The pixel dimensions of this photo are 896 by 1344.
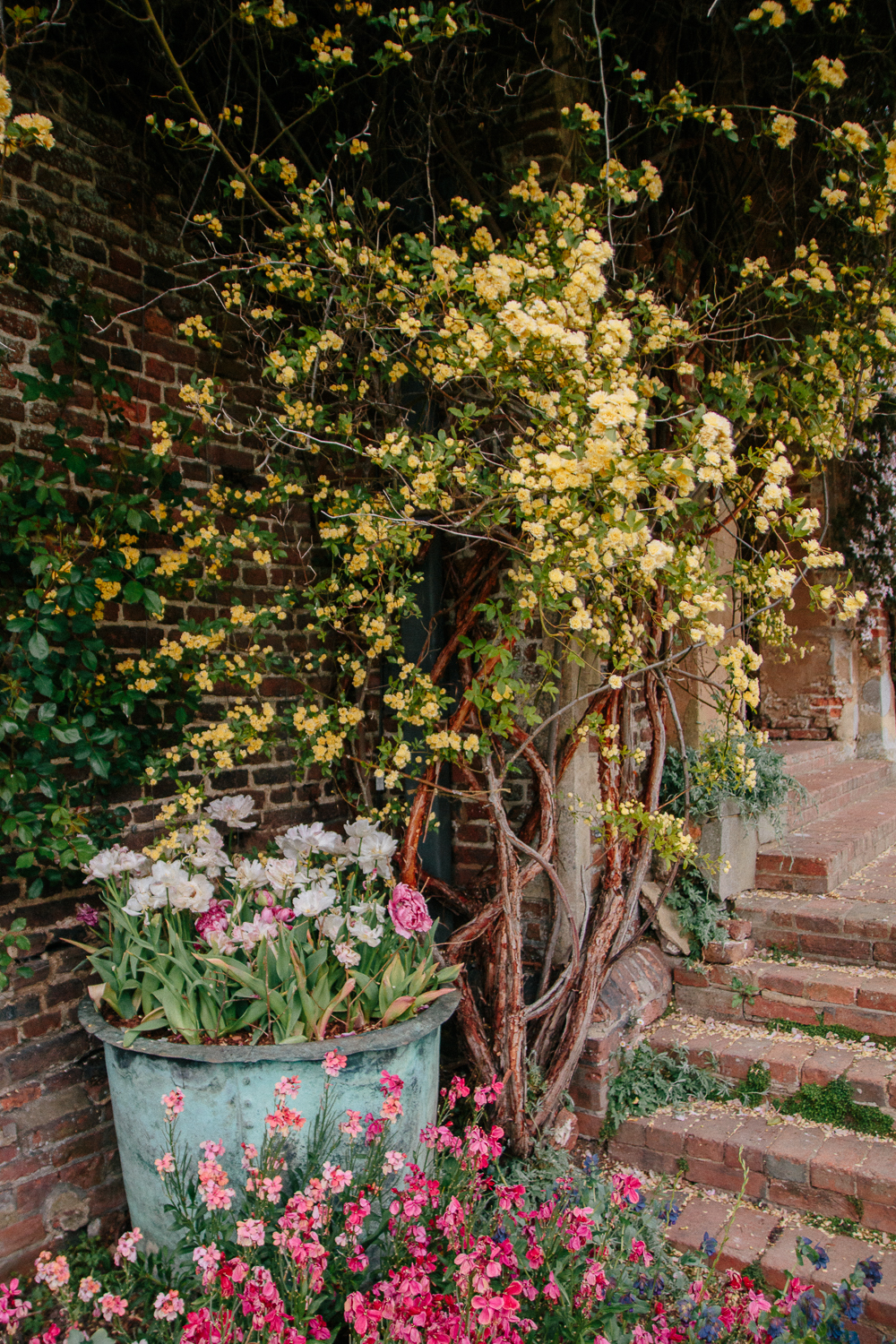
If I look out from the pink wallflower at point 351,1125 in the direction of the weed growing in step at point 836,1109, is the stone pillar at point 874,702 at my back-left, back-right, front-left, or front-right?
front-left

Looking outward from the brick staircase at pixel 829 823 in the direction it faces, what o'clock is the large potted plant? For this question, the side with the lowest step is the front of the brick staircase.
The large potted plant is roughly at 2 o'clock from the brick staircase.

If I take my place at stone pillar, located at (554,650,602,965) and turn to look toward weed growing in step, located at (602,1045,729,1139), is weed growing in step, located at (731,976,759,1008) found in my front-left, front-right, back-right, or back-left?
front-left

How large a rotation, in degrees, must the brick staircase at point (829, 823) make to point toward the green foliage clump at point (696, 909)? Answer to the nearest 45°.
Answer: approximately 45° to its right

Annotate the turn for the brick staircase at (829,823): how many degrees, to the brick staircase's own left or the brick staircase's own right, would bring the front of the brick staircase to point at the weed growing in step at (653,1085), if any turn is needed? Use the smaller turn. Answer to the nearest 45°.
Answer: approximately 45° to the brick staircase's own right
